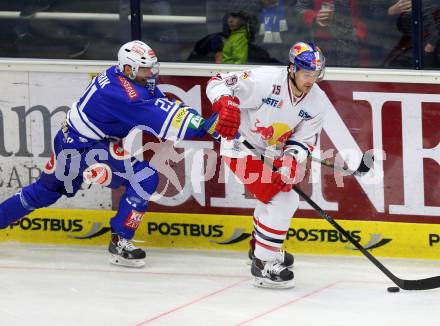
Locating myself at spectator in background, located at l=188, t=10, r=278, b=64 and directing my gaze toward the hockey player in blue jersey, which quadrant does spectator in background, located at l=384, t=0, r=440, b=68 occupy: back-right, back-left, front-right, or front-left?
back-left

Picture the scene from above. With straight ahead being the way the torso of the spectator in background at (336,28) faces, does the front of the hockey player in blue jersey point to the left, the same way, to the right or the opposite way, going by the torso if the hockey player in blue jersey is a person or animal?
to the left

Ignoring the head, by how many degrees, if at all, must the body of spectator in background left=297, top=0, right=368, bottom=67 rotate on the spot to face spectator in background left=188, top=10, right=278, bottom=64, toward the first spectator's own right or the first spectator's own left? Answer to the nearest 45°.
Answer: approximately 90° to the first spectator's own right

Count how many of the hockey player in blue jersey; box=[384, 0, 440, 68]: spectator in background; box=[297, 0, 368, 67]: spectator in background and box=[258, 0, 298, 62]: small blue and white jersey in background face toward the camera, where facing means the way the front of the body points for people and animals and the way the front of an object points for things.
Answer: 3

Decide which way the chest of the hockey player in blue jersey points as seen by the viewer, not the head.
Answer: to the viewer's right

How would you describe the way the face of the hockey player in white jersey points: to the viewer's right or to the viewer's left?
to the viewer's right

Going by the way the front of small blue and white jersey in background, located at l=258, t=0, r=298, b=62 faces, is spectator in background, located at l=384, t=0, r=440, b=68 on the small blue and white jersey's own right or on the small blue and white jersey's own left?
on the small blue and white jersey's own left

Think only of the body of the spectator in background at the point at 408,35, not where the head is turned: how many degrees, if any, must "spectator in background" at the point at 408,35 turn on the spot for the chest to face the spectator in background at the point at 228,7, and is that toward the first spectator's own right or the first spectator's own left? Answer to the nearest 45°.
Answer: approximately 90° to the first spectator's own right

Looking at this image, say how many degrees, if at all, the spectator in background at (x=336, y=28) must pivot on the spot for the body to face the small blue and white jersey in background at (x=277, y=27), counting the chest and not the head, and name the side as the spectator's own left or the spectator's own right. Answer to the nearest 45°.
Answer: approximately 90° to the spectator's own right
